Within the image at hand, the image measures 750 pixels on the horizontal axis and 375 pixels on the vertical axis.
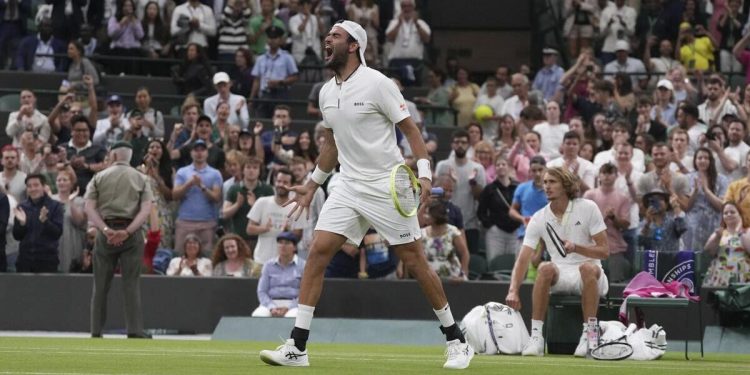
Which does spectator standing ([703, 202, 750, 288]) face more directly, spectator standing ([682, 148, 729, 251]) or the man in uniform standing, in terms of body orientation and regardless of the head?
the man in uniform standing

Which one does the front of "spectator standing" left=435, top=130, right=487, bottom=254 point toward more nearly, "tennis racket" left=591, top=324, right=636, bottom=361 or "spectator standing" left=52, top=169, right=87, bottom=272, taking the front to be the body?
the tennis racket

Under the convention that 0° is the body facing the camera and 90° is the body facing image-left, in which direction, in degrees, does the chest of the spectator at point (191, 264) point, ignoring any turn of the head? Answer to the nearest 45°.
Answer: approximately 0°

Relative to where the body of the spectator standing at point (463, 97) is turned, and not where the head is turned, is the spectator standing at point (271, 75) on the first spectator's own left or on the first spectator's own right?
on the first spectator's own right

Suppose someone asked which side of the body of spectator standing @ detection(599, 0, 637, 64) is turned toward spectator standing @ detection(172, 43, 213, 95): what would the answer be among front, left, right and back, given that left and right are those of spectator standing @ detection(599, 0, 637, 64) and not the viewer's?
right

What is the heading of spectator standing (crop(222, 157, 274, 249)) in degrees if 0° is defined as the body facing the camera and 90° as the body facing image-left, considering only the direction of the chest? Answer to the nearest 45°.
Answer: approximately 0°

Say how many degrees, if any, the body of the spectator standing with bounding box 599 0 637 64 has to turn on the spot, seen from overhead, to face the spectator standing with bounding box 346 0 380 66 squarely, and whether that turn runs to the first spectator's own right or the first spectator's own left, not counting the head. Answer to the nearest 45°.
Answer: approximately 90° to the first spectator's own right
